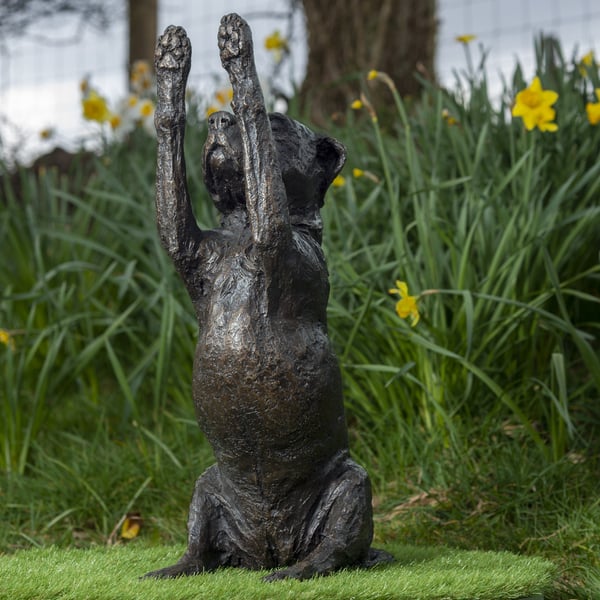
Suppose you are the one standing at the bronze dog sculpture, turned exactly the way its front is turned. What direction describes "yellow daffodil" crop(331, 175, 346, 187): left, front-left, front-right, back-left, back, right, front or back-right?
back-right

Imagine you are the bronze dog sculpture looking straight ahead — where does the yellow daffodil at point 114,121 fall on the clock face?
The yellow daffodil is roughly at 4 o'clock from the bronze dog sculpture.

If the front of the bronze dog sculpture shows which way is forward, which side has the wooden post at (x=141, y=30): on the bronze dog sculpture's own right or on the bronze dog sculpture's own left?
on the bronze dog sculpture's own right

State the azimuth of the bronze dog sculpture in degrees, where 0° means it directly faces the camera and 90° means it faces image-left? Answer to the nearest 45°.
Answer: approximately 45°

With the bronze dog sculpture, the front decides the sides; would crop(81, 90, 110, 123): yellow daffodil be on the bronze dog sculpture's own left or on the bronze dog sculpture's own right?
on the bronze dog sculpture's own right

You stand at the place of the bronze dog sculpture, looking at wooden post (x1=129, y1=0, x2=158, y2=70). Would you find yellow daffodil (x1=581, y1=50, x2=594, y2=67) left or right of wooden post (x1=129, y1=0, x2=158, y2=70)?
right

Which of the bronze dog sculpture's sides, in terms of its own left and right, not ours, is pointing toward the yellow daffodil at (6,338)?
right

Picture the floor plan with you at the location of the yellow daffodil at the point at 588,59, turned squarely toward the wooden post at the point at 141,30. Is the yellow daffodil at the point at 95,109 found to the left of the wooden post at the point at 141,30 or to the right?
left

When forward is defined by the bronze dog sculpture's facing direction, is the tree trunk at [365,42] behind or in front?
behind

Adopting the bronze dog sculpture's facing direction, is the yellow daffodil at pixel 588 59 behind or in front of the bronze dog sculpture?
behind
